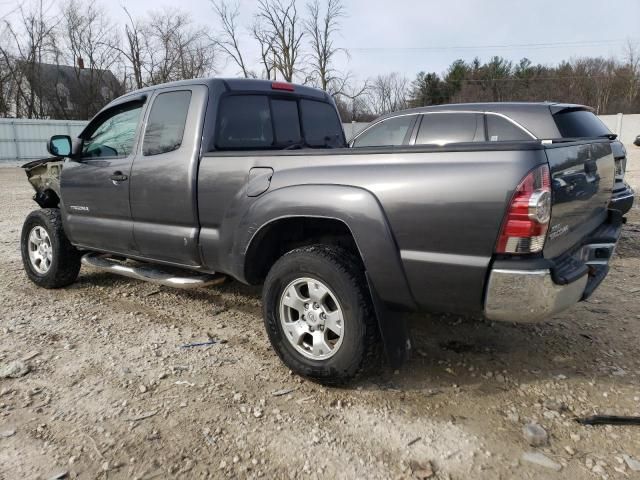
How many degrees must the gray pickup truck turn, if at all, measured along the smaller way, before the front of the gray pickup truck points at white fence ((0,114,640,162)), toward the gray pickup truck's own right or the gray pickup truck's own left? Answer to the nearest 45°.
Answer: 0° — it already faces it

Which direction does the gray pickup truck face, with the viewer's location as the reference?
facing away from the viewer and to the left of the viewer
